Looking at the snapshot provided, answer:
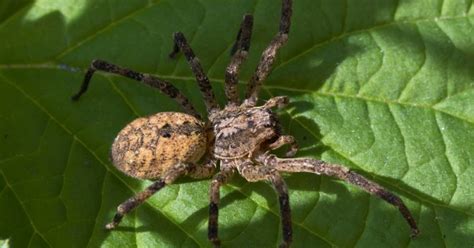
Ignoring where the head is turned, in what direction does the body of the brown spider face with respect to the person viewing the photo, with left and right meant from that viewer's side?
facing to the right of the viewer
